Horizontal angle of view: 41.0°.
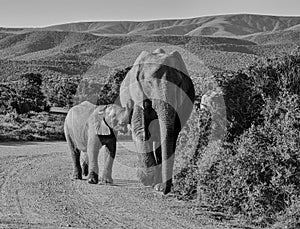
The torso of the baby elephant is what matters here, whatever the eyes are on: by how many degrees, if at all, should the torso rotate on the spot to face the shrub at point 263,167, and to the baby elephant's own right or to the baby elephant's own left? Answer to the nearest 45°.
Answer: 0° — it already faces it

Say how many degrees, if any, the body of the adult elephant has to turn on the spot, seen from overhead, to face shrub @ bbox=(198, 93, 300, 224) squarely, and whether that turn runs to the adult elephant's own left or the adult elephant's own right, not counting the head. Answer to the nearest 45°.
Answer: approximately 45° to the adult elephant's own left

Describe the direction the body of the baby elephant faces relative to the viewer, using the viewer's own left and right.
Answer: facing the viewer and to the right of the viewer

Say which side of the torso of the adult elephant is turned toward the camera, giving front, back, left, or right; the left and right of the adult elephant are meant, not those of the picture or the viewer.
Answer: front

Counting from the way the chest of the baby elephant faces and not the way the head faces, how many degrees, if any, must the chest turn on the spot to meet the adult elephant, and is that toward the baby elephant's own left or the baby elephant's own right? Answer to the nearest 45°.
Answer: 0° — it already faces it

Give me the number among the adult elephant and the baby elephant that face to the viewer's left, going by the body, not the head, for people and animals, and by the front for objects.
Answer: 0

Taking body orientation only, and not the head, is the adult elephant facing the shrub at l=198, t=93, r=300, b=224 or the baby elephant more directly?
the shrub

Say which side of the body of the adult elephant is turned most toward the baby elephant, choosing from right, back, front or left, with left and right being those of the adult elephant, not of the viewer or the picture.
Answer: right
